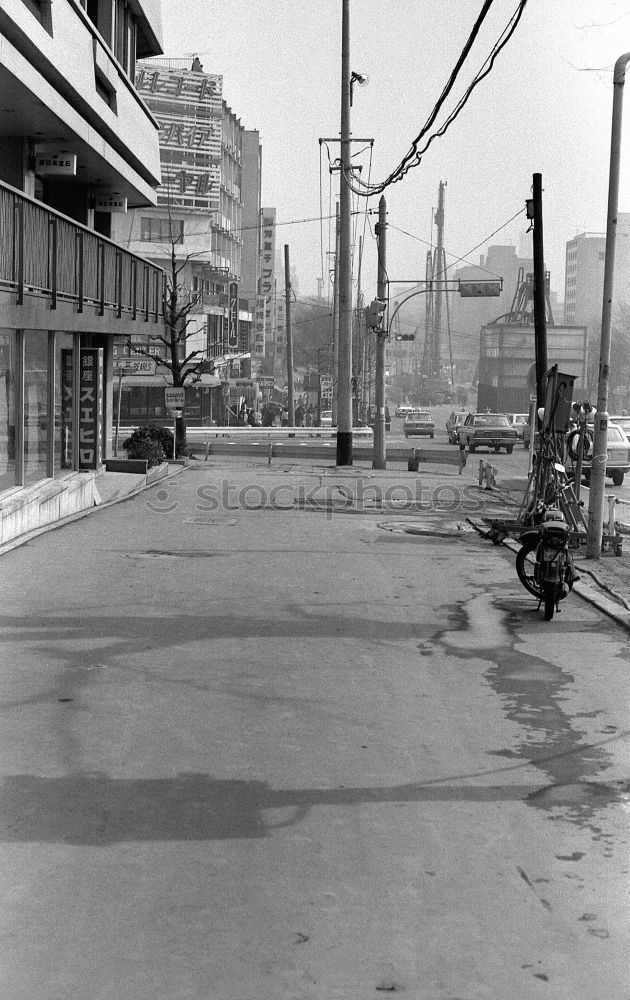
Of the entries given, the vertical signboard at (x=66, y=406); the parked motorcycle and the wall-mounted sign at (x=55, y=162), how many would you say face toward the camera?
2

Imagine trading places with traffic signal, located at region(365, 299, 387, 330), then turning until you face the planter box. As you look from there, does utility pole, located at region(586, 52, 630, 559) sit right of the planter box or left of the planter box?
left

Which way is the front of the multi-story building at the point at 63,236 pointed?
to the viewer's right

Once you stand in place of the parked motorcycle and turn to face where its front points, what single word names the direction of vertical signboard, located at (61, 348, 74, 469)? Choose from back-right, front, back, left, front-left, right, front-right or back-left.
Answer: front-left

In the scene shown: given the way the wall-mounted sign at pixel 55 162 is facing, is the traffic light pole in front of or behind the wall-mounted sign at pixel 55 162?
behind

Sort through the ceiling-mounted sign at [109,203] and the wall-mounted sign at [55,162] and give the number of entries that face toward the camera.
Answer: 2

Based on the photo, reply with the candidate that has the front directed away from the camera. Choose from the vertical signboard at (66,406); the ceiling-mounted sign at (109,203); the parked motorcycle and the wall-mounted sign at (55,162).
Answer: the parked motorcycle

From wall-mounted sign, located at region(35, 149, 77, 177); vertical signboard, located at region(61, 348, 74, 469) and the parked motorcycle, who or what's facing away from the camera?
the parked motorcycle
